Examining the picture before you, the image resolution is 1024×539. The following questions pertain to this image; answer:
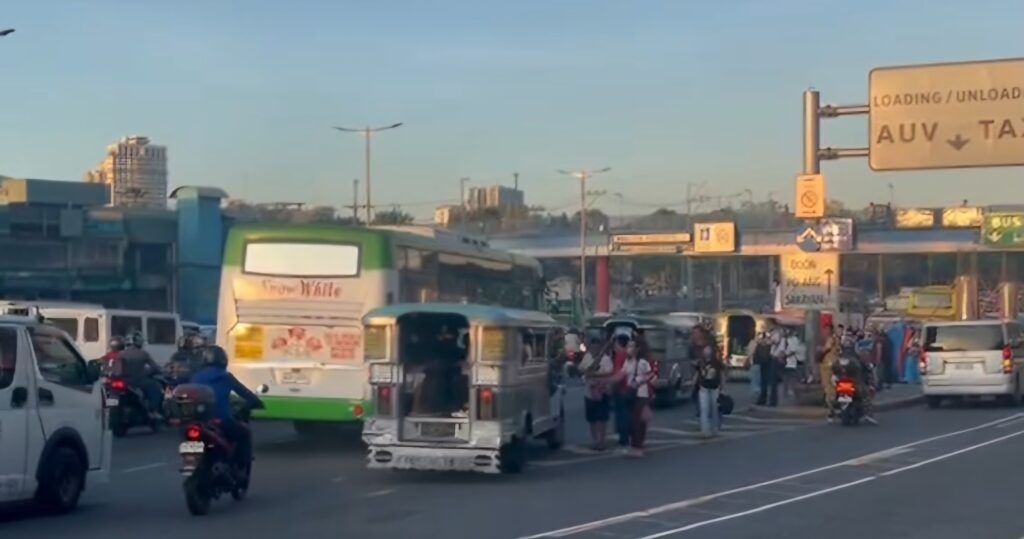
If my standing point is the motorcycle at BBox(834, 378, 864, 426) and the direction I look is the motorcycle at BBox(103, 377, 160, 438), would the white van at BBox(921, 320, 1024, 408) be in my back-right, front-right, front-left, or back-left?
back-right

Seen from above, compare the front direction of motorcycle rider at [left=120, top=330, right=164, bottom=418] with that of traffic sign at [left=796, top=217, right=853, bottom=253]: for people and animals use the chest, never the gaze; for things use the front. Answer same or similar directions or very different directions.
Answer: very different directions

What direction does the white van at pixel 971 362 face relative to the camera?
away from the camera

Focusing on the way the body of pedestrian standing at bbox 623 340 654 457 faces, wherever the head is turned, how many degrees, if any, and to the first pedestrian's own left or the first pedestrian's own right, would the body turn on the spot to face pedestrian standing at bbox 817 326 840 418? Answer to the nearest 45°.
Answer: approximately 180°

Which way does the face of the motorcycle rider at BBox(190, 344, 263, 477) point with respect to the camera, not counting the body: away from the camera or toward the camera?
away from the camera

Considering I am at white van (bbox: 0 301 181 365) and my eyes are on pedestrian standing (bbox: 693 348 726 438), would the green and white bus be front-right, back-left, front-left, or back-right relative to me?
front-right

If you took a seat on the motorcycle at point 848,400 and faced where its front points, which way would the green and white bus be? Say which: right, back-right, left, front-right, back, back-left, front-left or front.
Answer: back-left

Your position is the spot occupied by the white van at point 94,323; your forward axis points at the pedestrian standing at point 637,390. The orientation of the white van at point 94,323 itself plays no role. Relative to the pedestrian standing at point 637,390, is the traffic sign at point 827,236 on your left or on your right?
left

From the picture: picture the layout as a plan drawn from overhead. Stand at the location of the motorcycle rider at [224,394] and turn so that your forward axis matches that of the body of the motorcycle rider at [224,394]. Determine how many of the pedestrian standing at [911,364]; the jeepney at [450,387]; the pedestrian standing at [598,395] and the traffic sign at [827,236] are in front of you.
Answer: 4

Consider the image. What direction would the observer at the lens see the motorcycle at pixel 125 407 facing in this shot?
facing away from the viewer and to the right of the viewer

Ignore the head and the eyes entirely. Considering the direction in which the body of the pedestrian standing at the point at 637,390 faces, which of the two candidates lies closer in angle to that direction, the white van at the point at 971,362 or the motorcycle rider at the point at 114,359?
the motorcycle rider
